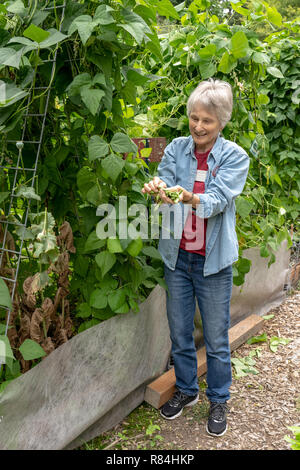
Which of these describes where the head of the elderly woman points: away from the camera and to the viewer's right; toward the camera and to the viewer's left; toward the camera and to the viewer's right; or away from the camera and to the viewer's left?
toward the camera and to the viewer's left

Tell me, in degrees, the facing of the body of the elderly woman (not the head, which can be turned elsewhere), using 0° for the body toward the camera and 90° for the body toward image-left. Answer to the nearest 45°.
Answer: approximately 45°
